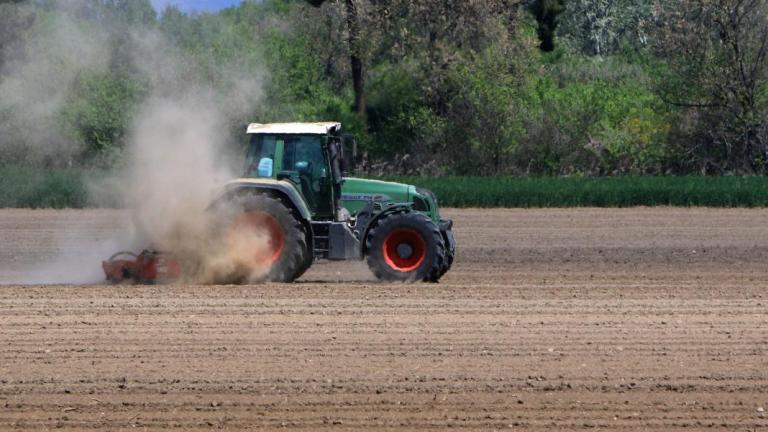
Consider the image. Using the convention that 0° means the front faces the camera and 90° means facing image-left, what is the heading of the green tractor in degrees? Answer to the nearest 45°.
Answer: approximately 270°

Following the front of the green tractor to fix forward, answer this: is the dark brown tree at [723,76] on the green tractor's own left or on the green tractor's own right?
on the green tractor's own left
